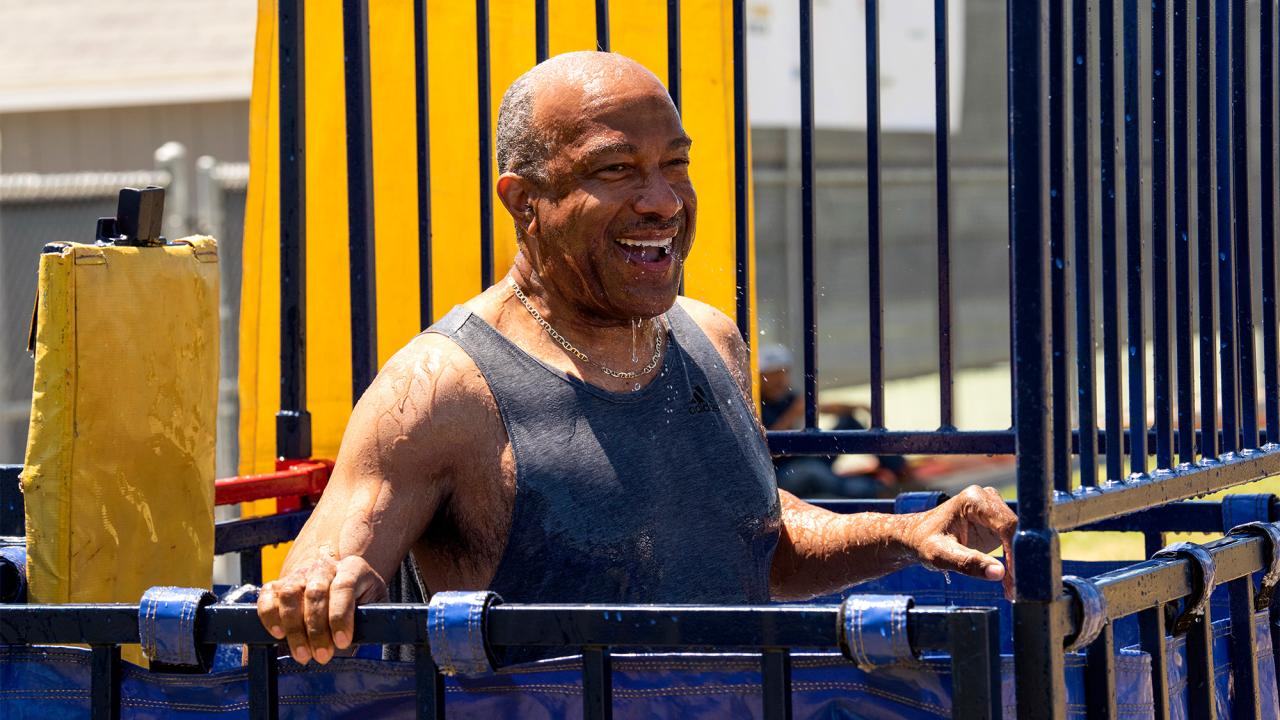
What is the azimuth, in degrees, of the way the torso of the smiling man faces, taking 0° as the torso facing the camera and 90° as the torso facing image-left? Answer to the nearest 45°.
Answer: approximately 315°

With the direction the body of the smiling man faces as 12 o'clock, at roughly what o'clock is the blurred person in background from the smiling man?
The blurred person in background is roughly at 8 o'clock from the smiling man.

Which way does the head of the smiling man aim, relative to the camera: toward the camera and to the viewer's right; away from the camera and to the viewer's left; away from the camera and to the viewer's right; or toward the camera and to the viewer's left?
toward the camera and to the viewer's right
